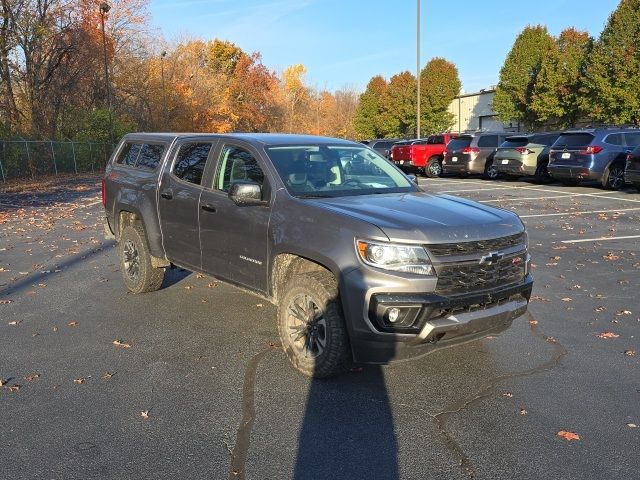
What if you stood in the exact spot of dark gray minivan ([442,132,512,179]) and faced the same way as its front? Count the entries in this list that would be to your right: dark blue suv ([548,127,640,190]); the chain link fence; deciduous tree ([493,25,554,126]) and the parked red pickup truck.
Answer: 1

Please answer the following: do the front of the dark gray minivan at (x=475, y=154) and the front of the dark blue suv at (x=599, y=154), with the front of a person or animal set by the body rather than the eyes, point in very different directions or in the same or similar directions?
same or similar directions

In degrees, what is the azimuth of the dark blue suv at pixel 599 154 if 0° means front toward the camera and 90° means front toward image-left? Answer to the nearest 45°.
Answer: approximately 225°

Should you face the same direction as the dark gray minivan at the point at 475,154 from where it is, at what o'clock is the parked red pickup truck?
The parked red pickup truck is roughly at 9 o'clock from the dark gray minivan.

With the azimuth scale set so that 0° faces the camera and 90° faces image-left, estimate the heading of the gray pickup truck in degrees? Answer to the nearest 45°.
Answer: approximately 315°

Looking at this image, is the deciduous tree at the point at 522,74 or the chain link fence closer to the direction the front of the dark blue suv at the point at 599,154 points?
the deciduous tree

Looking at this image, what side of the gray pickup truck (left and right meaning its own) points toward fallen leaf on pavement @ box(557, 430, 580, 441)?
front

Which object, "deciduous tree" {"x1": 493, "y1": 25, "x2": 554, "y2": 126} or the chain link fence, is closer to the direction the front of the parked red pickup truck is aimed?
the deciduous tree

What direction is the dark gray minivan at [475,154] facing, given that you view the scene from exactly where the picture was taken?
facing away from the viewer and to the right of the viewer

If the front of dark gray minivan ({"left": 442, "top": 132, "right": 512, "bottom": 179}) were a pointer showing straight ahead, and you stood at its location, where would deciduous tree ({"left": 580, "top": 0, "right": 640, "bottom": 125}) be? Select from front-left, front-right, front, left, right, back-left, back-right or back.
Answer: front

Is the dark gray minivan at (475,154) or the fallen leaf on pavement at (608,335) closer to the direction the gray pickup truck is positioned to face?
the fallen leaf on pavement

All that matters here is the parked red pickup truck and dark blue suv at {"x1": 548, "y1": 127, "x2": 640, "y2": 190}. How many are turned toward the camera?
0
